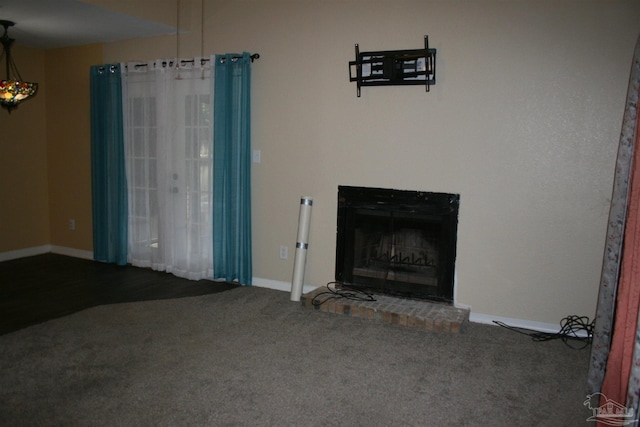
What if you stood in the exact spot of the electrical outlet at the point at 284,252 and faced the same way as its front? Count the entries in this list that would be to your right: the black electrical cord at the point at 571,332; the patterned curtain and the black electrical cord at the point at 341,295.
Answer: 0

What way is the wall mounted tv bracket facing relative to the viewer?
toward the camera

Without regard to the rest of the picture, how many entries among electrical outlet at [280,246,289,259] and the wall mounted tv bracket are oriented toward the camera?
2

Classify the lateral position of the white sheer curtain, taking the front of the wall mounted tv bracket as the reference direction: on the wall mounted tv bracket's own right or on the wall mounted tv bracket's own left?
on the wall mounted tv bracket's own right

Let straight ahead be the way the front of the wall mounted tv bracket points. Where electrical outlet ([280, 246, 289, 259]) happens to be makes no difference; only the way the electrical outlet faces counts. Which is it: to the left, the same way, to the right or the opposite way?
the same way

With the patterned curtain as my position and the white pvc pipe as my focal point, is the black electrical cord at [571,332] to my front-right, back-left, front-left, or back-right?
front-right

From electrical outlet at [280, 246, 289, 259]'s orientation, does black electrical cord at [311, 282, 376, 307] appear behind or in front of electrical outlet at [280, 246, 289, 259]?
in front

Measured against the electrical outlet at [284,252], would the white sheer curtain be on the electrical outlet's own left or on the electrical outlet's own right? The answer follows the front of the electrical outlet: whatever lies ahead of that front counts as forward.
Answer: on the electrical outlet's own right

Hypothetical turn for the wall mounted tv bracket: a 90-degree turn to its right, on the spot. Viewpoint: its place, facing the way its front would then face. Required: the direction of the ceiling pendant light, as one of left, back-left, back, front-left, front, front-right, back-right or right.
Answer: front

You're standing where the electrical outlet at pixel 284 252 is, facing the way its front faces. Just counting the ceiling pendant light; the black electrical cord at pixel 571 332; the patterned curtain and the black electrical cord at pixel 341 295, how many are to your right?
1

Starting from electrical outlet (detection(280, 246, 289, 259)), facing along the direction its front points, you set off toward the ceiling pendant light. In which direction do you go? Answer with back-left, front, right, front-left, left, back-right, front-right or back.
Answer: right

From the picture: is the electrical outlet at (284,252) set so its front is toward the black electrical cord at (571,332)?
no

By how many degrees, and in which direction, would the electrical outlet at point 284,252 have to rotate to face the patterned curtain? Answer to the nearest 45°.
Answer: approximately 45° to its left
